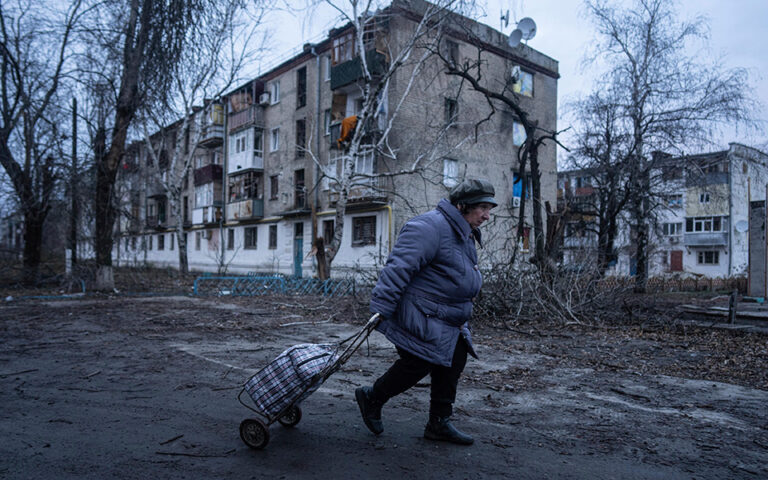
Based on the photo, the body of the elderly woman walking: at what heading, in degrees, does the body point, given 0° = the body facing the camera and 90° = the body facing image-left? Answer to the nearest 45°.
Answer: approximately 270°

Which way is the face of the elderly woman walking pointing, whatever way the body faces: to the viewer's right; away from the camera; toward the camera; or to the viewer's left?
to the viewer's right

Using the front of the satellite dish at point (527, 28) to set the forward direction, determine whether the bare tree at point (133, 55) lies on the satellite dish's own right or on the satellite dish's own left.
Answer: on the satellite dish's own right

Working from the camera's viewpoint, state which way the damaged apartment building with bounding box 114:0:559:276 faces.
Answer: facing the viewer and to the left of the viewer

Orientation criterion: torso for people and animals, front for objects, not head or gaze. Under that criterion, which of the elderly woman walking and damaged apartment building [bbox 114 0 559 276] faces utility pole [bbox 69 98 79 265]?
the damaged apartment building

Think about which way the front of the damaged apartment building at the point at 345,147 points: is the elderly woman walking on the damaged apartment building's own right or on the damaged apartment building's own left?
on the damaged apartment building's own left

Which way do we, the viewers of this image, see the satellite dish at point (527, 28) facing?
facing the viewer and to the right of the viewer

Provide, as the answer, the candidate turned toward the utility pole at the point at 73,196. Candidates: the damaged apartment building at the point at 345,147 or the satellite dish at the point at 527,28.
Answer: the damaged apartment building

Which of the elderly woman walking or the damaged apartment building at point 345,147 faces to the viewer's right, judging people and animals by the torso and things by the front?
the elderly woman walking

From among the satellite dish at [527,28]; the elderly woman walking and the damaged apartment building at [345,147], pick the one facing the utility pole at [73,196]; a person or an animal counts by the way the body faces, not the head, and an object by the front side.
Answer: the damaged apartment building

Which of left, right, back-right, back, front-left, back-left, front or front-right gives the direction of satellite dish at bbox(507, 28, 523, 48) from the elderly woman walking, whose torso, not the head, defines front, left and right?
left

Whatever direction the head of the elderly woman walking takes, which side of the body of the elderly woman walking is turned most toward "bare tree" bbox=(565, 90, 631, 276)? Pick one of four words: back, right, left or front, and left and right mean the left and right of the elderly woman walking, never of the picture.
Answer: left

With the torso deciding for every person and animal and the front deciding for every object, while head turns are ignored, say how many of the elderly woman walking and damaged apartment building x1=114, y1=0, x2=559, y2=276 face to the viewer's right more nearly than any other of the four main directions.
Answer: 1
